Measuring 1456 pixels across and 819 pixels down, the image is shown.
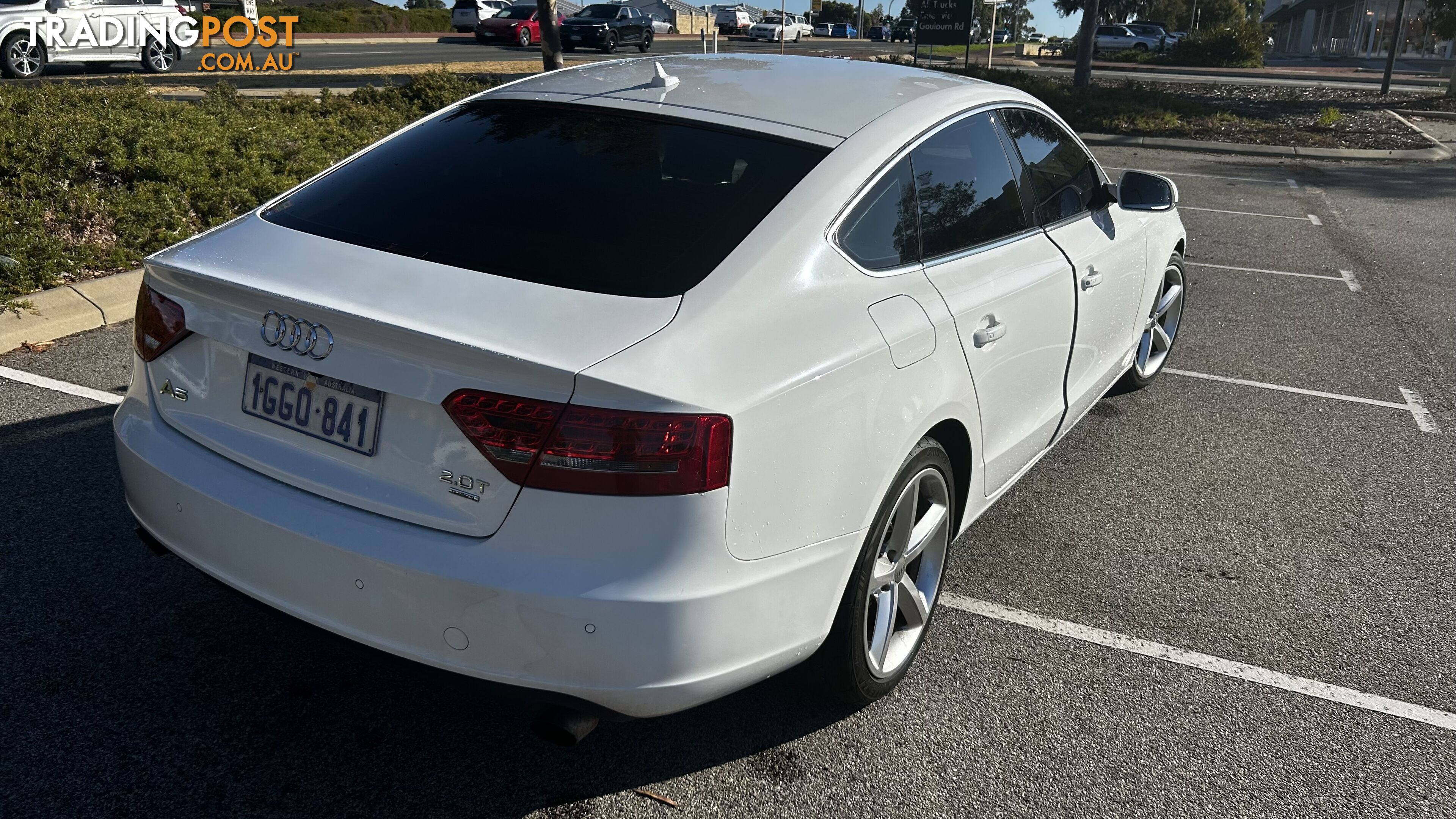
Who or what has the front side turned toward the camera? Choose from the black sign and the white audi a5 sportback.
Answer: the black sign

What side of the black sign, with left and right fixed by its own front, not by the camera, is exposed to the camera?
front

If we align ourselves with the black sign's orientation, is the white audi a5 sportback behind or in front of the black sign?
in front

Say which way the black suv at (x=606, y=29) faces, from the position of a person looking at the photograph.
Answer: facing the viewer and to the left of the viewer

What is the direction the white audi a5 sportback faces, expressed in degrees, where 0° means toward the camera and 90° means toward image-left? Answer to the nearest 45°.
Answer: approximately 225°

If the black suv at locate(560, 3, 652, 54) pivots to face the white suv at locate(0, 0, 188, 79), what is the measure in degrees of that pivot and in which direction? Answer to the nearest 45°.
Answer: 0° — it already faces it

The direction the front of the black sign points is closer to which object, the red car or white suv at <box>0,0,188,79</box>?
the white suv

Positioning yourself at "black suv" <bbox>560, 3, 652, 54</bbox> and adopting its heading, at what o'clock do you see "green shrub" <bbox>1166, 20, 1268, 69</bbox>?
The green shrub is roughly at 7 o'clock from the black suv.

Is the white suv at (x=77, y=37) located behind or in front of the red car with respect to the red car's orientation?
in front

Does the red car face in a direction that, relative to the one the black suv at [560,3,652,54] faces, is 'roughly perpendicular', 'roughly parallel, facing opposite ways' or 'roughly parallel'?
roughly parallel

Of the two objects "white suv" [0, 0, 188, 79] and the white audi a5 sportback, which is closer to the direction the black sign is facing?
the white audi a5 sportback

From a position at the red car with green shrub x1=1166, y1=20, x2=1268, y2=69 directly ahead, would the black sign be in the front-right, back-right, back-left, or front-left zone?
front-right

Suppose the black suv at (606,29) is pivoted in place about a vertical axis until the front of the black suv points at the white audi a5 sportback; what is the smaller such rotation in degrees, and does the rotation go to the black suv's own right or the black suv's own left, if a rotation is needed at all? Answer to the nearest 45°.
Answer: approximately 45° to the black suv's own left

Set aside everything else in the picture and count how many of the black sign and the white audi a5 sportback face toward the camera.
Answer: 1

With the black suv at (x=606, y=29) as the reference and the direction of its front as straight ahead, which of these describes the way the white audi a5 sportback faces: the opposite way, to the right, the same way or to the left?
the opposite way
